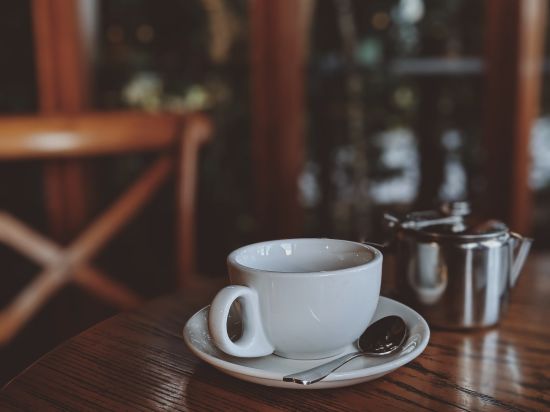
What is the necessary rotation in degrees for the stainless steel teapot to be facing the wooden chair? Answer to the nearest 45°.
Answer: approximately 135° to its left

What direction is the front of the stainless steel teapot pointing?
to the viewer's right
